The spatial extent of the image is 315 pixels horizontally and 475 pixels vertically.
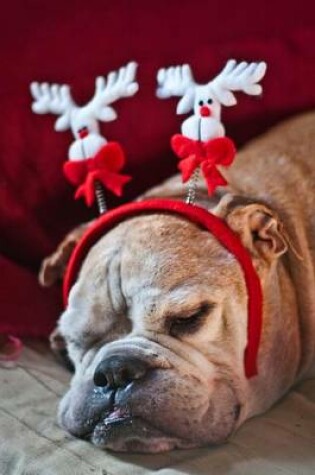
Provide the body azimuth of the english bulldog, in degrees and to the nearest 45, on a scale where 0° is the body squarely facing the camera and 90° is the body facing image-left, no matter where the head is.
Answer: approximately 45°
